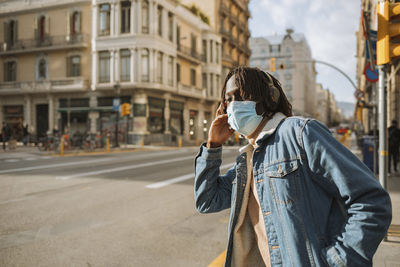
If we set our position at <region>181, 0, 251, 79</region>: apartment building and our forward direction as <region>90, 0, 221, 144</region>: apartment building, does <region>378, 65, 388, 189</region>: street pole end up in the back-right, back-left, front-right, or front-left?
front-left

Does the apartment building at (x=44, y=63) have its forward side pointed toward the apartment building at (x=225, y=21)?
no

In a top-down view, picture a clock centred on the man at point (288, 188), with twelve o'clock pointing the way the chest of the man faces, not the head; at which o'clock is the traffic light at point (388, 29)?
The traffic light is roughly at 5 o'clock from the man.

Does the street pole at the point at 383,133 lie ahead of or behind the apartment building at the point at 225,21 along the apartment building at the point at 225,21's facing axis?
ahead

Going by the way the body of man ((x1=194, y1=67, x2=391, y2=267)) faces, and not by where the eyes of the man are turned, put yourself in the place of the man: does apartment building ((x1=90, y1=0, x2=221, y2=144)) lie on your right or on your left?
on your right

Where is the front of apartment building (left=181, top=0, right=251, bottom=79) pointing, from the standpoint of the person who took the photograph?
facing the viewer and to the right of the viewer

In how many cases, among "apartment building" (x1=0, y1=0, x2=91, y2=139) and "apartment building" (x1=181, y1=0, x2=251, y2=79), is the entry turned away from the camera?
0

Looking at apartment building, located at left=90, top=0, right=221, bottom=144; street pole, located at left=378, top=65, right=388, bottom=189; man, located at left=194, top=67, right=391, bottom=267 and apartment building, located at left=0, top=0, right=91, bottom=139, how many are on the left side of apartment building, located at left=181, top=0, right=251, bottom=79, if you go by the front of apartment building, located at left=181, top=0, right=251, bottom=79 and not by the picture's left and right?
0

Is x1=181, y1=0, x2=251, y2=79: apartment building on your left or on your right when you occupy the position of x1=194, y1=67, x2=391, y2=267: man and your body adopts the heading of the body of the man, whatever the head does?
on your right

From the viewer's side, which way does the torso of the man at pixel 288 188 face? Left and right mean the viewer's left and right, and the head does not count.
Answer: facing the viewer and to the left of the viewer

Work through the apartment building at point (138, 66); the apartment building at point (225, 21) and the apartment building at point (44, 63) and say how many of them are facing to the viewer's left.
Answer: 0

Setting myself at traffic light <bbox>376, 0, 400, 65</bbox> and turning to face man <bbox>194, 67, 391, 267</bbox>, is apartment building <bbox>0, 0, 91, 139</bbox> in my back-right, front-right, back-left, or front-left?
back-right

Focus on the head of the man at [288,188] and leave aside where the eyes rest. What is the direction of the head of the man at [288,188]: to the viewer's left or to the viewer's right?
to the viewer's left

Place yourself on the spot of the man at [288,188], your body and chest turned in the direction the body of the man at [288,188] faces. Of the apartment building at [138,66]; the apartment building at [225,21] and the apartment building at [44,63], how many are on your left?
0

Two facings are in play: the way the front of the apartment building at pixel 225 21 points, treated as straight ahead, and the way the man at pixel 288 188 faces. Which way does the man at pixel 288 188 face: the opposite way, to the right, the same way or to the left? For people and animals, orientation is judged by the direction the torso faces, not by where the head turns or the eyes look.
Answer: to the right

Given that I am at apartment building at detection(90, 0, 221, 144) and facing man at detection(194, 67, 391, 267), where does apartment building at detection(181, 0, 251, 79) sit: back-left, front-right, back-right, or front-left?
back-left

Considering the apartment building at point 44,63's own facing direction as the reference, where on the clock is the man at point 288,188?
The man is roughly at 12 o'clock from the apartment building.

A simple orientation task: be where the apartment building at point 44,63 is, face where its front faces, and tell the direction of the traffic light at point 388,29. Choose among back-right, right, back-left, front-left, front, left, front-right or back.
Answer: front

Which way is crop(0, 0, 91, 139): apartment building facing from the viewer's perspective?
toward the camera

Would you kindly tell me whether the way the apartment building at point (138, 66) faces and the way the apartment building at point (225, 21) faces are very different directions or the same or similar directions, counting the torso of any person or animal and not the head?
same or similar directions

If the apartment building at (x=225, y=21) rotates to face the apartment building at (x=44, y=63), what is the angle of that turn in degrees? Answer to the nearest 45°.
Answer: approximately 90° to its right
